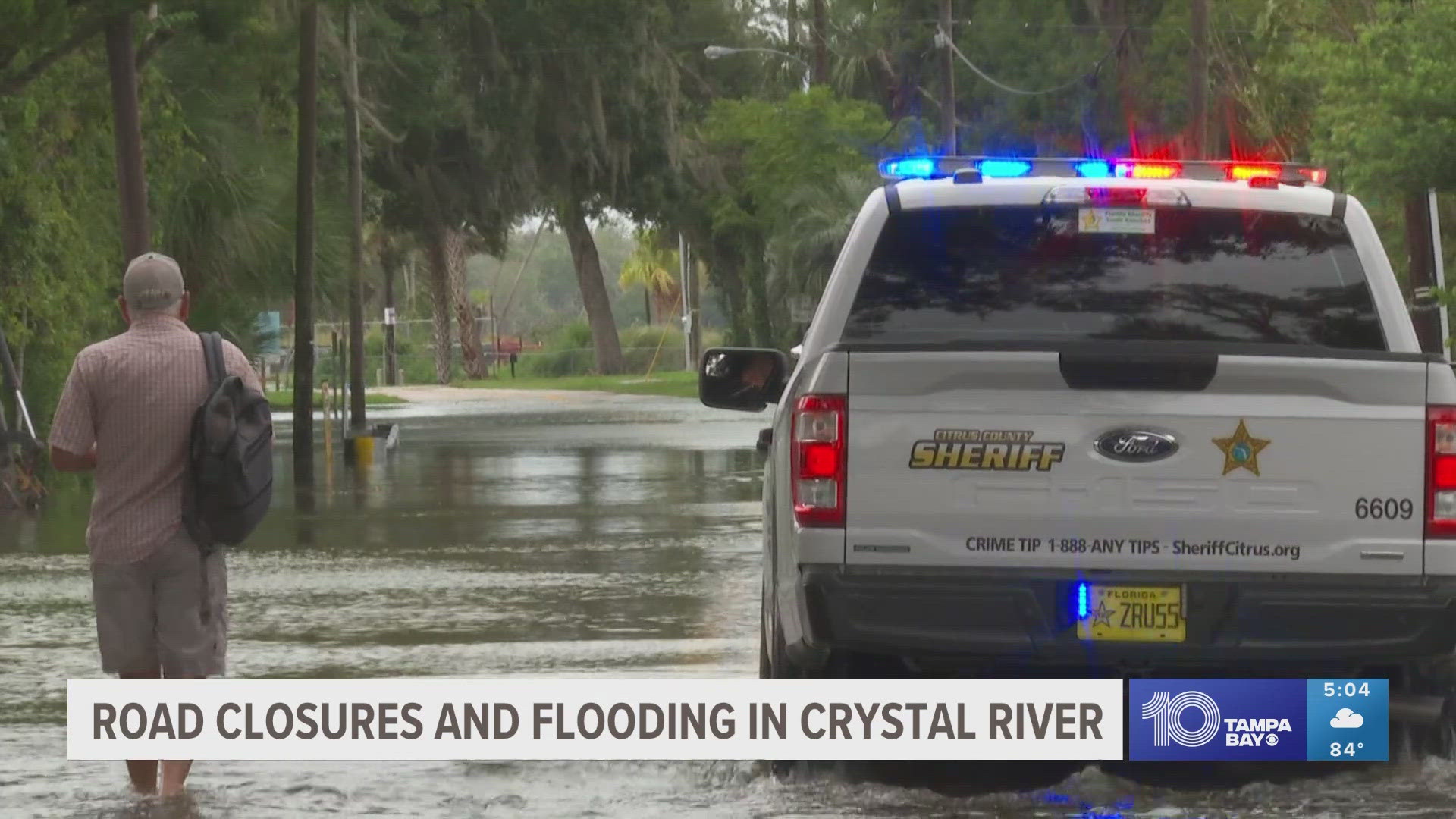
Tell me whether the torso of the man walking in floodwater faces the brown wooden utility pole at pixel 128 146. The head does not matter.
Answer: yes

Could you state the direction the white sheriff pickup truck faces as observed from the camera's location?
facing away from the viewer

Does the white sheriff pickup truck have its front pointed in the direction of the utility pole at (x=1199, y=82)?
yes

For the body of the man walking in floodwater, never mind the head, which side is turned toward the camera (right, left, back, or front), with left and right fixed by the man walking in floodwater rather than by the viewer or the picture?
back

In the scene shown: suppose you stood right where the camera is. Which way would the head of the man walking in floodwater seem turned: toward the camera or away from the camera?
away from the camera

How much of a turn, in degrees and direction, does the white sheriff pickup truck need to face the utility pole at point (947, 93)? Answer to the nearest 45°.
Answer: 0° — it already faces it

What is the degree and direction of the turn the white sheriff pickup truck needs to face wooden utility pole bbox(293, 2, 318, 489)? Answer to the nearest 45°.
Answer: approximately 45° to its left

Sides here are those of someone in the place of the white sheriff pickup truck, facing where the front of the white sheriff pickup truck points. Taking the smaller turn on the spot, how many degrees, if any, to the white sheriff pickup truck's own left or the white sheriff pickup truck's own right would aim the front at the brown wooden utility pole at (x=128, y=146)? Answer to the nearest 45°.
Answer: approximately 45° to the white sheriff pickup truck's own left
